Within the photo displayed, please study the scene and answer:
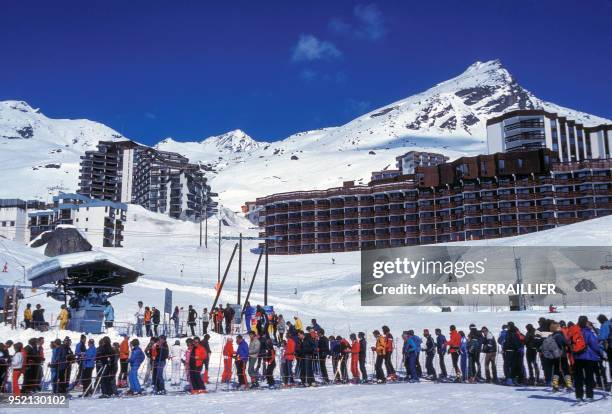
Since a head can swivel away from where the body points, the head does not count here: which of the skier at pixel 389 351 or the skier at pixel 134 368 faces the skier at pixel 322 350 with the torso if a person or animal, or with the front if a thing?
the skier at pixel 389 351

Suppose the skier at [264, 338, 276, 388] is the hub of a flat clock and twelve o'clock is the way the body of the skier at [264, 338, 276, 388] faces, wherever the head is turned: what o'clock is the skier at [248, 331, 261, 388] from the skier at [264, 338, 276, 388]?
the skier at [248, 331, 261, 388] is roughly at 1 o'clock from the skier at [264, 338, 276, 388].

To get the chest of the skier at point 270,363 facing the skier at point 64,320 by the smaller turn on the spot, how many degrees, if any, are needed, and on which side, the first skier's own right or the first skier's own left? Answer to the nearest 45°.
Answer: approximately 45° to the first skier's own right

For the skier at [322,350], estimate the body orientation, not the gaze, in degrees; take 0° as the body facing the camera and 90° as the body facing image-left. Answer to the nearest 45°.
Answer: approximately 90°

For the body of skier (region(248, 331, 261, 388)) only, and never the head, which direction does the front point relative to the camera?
to the viewer's left

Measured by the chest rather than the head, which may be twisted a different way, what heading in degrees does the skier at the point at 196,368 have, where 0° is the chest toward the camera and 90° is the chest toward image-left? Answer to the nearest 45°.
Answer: approximately 45°

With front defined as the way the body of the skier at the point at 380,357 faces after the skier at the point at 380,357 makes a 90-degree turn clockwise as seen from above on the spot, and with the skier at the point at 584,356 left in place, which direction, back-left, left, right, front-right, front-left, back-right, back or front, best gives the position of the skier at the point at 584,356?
back-right

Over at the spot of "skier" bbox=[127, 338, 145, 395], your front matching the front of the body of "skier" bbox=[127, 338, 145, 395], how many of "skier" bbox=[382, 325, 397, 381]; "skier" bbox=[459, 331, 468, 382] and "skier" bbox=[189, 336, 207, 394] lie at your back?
3

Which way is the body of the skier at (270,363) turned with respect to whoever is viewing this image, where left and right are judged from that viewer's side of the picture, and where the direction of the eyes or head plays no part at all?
facing to the left of the viewer

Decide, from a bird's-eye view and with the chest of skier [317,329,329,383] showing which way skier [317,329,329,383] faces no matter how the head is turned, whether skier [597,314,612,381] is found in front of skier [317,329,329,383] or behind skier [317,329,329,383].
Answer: behind

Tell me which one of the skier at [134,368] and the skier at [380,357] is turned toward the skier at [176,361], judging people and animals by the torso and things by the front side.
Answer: the skier at [380,357]

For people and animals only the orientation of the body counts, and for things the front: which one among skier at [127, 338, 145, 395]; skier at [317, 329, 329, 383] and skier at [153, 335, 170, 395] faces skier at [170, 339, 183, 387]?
skier at [317, 329, 329, 383]

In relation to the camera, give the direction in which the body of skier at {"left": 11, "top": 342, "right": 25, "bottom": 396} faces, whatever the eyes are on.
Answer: to the viewer's left

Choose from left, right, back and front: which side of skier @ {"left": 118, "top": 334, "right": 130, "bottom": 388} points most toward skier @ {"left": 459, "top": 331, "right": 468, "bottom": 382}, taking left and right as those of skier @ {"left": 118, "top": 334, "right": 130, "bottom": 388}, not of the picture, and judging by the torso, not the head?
back

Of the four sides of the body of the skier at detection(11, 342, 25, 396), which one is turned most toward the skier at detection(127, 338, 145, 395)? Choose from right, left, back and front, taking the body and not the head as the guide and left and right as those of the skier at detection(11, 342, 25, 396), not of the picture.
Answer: back
